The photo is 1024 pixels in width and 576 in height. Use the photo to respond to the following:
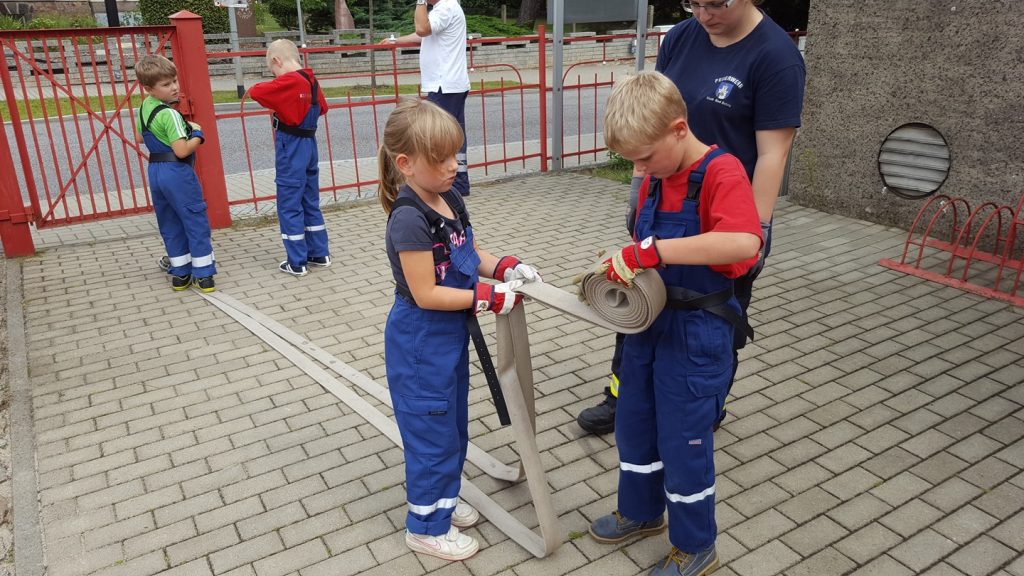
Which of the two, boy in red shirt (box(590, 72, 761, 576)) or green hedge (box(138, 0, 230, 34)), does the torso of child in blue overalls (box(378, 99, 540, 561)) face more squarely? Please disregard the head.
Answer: the boy in red shirt

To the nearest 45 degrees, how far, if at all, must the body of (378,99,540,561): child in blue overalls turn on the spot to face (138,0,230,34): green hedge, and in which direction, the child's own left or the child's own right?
approximately 90° to the child's own left

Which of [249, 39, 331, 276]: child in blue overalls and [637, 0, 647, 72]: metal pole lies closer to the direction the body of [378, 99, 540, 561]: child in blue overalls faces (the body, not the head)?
the metal pole

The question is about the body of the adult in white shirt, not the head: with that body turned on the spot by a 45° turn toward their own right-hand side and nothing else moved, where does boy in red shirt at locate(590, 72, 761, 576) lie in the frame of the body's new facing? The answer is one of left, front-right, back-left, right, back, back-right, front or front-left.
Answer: back-left

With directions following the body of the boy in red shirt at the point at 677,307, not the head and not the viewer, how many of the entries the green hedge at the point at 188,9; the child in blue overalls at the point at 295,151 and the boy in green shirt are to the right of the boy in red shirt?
3

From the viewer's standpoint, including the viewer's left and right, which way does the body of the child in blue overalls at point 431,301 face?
facing to the right of the viewer

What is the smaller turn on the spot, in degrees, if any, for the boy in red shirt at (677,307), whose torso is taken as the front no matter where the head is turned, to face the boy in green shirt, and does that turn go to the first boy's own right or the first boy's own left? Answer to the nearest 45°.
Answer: approximately 90° to the first boy's own right

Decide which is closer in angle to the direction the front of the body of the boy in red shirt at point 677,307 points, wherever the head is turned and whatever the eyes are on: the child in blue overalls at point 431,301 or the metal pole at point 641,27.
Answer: the child in blue overalls

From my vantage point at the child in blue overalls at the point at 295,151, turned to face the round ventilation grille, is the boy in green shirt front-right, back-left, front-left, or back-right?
back-right

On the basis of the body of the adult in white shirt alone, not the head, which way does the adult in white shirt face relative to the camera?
to the viewer's left

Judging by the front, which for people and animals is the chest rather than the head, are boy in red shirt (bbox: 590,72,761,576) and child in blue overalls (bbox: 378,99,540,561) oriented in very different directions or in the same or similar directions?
very different directions

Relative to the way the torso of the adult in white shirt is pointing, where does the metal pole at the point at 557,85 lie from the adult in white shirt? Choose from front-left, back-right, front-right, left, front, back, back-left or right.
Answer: back-right

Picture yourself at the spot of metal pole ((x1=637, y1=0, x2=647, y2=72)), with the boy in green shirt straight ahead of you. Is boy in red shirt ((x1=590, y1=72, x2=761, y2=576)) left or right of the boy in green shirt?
left

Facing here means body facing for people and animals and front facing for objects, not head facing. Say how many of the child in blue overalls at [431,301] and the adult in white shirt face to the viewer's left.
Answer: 1

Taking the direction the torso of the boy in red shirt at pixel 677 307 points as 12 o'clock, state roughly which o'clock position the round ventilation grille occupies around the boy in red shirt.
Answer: The round ventilation grille is roughly at 5 o'clock from the boy in red shirt.

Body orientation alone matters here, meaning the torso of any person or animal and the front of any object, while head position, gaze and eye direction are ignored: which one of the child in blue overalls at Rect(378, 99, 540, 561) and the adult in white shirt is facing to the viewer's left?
the adult in white shirt
